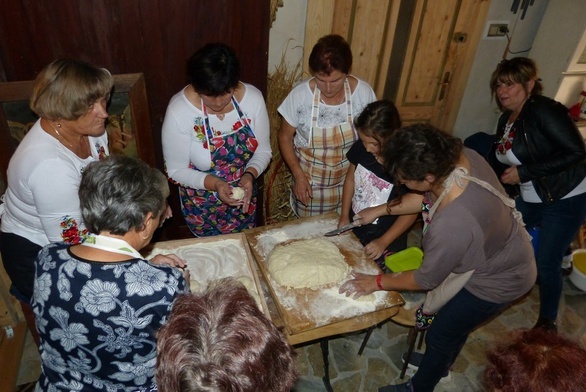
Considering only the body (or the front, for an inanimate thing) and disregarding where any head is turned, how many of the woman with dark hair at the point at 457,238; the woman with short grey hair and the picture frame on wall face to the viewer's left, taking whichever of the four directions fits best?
1

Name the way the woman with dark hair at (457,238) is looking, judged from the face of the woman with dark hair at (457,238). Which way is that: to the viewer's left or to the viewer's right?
to the viewer's left

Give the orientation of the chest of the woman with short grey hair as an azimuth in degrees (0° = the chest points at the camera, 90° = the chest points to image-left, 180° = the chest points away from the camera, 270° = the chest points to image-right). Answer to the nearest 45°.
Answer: approximately 225°

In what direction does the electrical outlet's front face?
toward the camera

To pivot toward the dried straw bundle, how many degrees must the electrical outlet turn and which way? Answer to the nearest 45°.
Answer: approximately 45° to its right

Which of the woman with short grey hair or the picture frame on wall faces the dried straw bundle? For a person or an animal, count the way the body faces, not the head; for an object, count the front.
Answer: the woman with short grey hair

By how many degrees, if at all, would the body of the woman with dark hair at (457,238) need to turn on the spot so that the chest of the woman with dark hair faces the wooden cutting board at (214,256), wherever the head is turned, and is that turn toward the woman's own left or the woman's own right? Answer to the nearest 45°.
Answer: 0° — they already face it

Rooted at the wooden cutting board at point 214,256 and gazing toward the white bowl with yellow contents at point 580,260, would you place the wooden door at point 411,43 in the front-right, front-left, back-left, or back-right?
front-left

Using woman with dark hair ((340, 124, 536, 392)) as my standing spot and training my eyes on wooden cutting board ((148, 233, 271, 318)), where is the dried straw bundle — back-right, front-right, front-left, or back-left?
front-right

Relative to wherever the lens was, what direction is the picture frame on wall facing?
facing the viewer

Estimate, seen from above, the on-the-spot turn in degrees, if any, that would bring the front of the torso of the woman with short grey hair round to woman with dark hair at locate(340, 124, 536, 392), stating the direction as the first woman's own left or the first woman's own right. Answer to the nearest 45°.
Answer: approximately 45° to the first woman's own right

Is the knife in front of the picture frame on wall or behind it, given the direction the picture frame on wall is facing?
in front

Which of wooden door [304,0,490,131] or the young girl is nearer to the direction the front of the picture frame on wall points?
the young girl

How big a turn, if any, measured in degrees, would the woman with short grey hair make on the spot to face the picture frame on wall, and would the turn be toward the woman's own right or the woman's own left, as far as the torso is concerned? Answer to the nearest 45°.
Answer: approximately 45° to the woman's own left

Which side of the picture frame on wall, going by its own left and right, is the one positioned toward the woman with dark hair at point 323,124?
left

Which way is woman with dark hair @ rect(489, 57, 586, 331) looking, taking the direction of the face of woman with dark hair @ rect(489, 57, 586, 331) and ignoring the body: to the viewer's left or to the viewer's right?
to the viewer's left

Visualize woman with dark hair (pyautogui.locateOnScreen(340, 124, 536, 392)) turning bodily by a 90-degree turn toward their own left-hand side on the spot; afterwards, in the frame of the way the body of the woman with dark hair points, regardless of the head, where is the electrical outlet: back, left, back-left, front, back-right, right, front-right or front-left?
back

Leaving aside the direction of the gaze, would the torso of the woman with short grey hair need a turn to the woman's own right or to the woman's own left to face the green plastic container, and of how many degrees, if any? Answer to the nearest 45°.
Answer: approximately 45° to the woman's own right

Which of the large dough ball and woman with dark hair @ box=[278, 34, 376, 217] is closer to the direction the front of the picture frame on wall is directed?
the large dough ball
